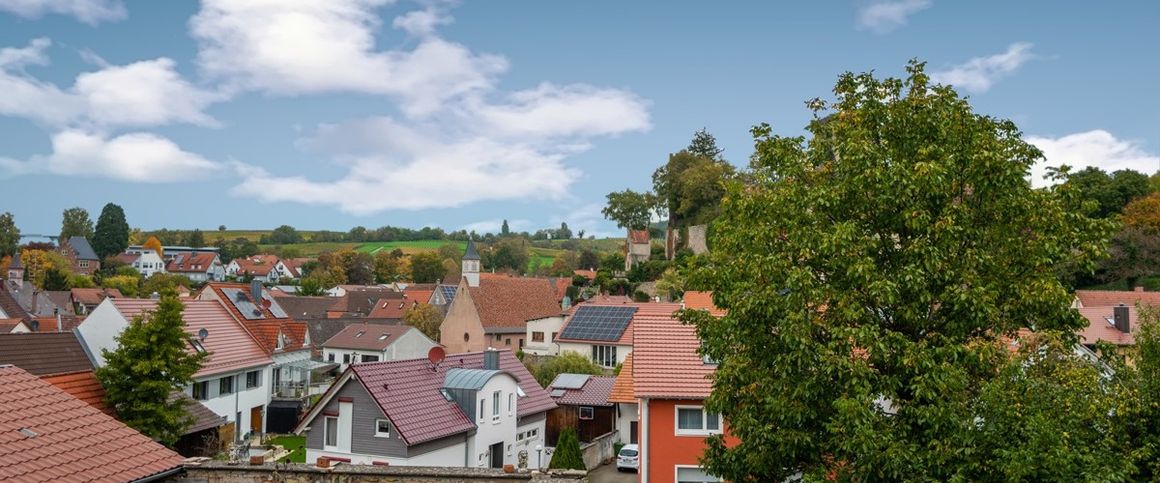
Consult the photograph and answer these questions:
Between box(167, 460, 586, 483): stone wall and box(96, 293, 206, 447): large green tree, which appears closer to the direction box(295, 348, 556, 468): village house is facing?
the stone wall

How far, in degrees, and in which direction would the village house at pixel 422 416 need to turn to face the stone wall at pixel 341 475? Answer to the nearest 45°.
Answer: approximately 45° to its right

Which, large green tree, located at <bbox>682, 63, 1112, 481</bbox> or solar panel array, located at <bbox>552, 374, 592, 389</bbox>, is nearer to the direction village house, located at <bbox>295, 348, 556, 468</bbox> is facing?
the large green tree

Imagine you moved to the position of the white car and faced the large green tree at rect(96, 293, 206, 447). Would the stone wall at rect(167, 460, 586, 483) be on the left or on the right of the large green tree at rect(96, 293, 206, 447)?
left

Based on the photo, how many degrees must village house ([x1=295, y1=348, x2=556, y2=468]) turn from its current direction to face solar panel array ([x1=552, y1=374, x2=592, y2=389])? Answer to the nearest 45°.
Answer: approximately 90° to its left

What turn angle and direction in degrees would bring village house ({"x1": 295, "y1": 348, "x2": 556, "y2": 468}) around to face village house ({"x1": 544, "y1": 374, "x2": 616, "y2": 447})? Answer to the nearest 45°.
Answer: approximately 90° to its left

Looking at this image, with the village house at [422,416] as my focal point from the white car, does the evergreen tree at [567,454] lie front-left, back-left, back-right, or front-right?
front-left

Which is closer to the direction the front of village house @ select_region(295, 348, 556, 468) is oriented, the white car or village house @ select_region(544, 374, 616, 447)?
the white car
